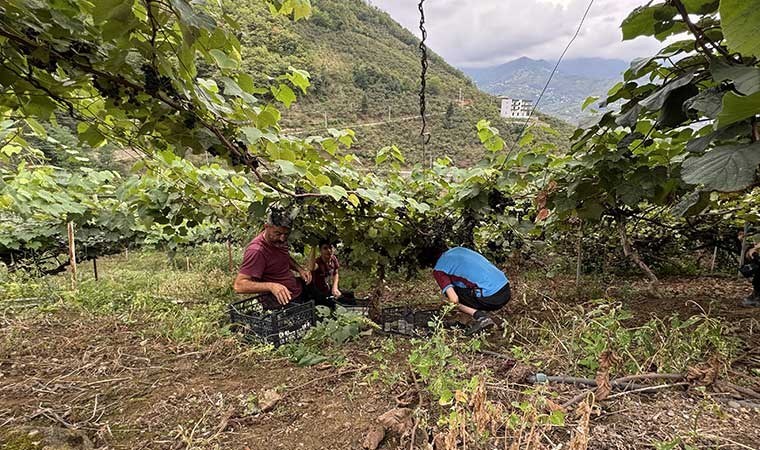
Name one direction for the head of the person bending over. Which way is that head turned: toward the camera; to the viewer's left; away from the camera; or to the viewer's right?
to the viewer's left

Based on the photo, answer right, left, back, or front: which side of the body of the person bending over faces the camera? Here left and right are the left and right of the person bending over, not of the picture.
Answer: left

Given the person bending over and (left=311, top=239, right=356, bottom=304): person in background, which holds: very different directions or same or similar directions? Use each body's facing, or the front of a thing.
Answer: very different directions

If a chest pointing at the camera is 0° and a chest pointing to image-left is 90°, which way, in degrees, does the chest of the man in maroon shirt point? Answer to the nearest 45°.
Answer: approximately 315°

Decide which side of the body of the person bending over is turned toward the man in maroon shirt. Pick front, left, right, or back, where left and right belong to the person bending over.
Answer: front

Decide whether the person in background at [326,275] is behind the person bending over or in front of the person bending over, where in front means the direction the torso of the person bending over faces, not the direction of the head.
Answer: in front

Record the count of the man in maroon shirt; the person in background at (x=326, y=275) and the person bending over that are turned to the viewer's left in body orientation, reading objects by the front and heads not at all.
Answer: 1
